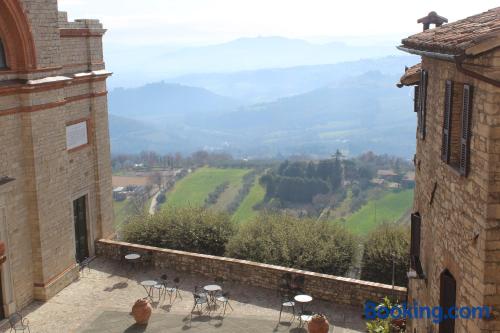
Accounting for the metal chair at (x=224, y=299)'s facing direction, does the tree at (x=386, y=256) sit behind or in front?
behind

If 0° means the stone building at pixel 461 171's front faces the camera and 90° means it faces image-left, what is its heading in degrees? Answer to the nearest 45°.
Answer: approximately 45°

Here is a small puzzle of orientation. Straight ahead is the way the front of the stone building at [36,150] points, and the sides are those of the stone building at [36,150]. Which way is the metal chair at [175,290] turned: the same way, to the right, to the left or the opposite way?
to the right

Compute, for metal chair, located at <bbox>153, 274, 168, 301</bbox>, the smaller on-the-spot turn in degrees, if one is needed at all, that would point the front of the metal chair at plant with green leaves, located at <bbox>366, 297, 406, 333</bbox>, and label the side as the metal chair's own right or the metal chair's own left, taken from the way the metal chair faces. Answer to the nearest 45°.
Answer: approximately 90° to the metal chair's own left

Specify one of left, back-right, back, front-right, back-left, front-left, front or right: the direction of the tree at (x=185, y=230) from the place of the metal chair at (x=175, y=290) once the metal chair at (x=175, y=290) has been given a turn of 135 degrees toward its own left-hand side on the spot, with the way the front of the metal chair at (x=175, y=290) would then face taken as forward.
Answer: left

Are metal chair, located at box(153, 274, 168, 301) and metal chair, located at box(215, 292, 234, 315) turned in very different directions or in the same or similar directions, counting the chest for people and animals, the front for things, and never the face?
same or similar directions

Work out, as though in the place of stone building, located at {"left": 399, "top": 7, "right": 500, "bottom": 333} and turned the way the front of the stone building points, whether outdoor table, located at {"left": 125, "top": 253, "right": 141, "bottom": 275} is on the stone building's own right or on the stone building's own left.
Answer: on the stone building's own right

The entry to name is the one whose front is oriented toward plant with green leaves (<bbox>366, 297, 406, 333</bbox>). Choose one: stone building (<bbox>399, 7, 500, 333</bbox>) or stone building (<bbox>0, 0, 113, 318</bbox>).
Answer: stone building (<bbox>0, 0, 113, 318</bbox>)

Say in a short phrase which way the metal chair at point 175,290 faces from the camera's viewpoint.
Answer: facing the viewer and to the left of the viewer

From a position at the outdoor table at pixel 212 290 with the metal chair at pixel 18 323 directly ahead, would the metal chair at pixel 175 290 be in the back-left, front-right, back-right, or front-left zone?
front-right

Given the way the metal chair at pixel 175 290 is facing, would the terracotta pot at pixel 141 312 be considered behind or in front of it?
in front

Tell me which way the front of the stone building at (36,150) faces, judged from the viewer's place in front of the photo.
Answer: facing the viewer and to the right of the viewer
